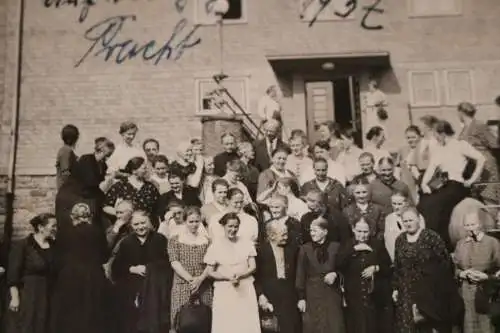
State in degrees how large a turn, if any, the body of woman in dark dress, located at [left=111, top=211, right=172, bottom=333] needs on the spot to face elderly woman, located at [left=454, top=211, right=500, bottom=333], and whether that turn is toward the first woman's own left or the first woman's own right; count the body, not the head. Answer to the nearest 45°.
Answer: approximately 90° to the first woman's own left

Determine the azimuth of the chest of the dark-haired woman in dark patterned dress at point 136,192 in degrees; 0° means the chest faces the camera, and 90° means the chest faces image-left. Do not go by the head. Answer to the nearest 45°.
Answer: approximately 315°

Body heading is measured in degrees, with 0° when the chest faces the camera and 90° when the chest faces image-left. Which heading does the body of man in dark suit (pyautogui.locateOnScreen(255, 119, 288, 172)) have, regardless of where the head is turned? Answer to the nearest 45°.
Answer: approximately 0°

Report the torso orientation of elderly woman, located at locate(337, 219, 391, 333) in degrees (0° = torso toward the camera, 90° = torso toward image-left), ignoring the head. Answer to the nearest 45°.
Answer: approximately 0°

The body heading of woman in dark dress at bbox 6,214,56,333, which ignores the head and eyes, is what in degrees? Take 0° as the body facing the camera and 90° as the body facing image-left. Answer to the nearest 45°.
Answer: approximately 315°
